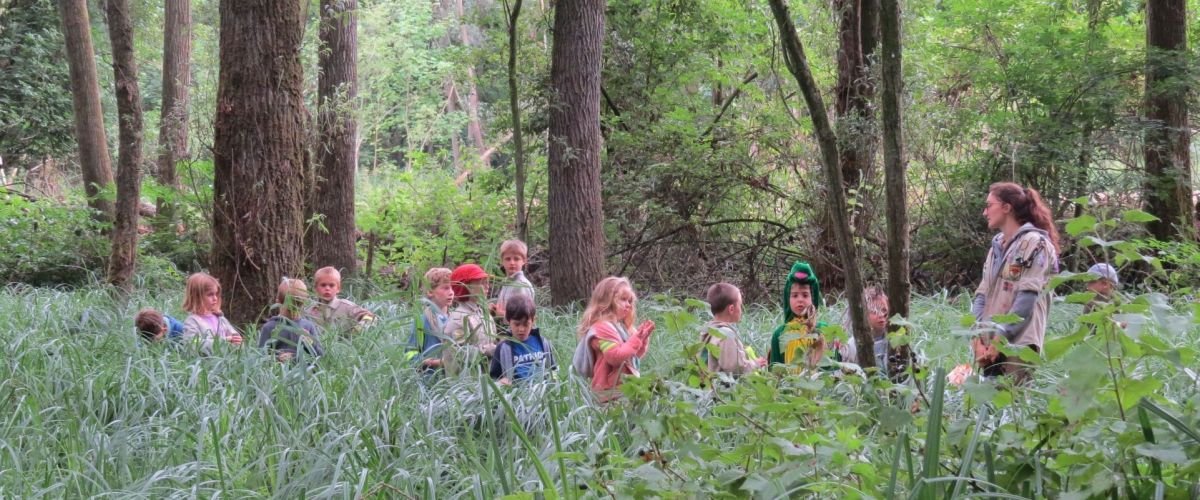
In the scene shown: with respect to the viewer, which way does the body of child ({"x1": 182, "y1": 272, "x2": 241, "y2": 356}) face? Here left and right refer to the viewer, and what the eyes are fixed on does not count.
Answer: facing the viewer and to the right of the viewer

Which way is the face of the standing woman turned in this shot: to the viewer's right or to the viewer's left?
to the viewer's left

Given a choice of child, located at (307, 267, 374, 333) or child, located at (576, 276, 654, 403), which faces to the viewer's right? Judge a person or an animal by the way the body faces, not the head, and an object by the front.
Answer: child, located at (576, 276, 654, 403)

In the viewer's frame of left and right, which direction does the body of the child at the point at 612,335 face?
facing to the right of the viewer

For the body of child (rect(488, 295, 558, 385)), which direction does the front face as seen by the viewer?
toward the camera

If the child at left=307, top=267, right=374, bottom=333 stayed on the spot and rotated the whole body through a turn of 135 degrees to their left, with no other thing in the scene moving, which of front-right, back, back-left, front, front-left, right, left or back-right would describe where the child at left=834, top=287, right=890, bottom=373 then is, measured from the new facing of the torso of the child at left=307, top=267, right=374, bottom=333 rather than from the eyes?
right

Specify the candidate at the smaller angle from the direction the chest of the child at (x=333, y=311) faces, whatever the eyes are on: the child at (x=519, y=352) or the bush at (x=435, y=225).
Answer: the child

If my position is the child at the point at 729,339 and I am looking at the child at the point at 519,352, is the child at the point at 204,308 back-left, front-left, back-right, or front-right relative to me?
front-right
